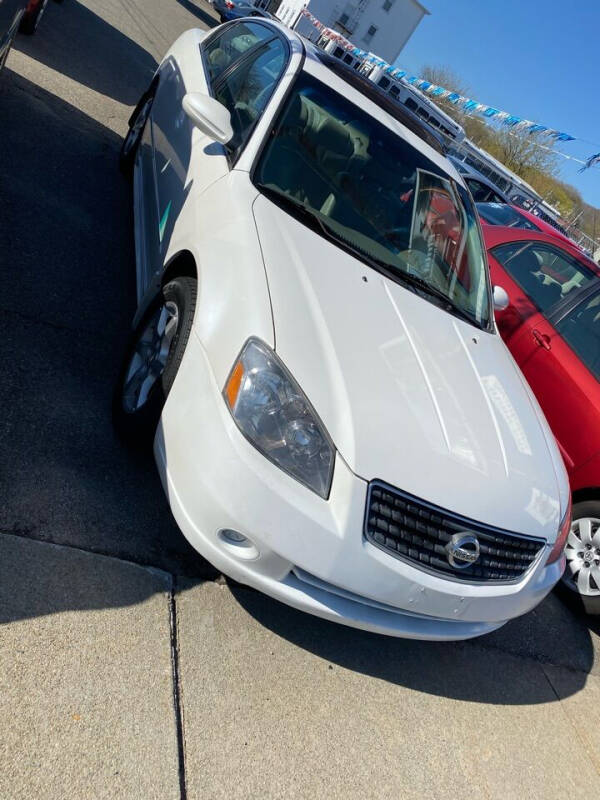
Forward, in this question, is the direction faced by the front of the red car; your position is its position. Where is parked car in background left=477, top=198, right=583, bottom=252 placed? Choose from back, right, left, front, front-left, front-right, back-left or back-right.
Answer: back

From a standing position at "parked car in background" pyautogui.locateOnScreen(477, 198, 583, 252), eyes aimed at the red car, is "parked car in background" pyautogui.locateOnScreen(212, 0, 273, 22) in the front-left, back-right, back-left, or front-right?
back-right

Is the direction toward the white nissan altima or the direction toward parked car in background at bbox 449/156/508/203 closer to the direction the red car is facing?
the white nissan altima

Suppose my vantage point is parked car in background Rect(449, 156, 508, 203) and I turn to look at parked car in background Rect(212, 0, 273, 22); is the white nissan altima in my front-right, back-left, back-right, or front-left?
back-left

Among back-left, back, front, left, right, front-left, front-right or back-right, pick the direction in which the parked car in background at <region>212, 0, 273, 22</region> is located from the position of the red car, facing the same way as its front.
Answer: back

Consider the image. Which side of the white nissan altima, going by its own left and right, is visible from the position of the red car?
left

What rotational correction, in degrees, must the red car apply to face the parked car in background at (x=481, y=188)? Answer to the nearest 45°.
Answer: approximately 180°

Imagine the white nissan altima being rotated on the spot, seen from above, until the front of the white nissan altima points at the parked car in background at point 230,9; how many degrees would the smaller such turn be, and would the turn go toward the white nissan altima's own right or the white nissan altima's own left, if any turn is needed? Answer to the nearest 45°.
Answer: approximately 180°

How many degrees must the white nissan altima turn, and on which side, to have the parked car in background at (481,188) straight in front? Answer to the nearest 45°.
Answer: approximately 135° to its left

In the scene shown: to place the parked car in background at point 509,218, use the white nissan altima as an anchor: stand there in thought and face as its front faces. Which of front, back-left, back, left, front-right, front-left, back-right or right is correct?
back-left
